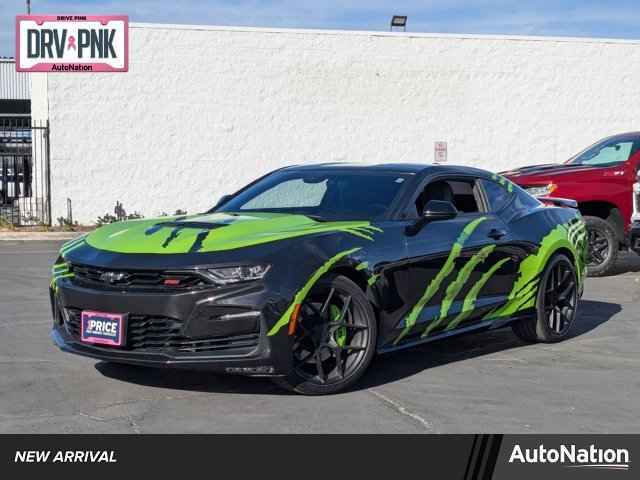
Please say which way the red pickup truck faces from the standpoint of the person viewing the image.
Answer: facing the viewer and to the left of the viewer

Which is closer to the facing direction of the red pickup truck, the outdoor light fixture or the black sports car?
the black sports car

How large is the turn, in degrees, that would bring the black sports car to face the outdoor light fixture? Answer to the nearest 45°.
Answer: approximately 135° to its right

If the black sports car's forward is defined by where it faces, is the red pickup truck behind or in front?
behind

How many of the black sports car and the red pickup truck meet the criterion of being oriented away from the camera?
0

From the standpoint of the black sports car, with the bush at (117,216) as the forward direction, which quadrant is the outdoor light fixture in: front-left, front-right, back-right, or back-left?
front-right

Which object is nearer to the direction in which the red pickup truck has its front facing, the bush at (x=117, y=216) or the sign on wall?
the bush

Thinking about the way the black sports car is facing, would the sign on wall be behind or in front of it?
behind

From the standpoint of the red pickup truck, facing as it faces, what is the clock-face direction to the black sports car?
The black sports car is roughly at 11 o'clock from the red pickup truck.
